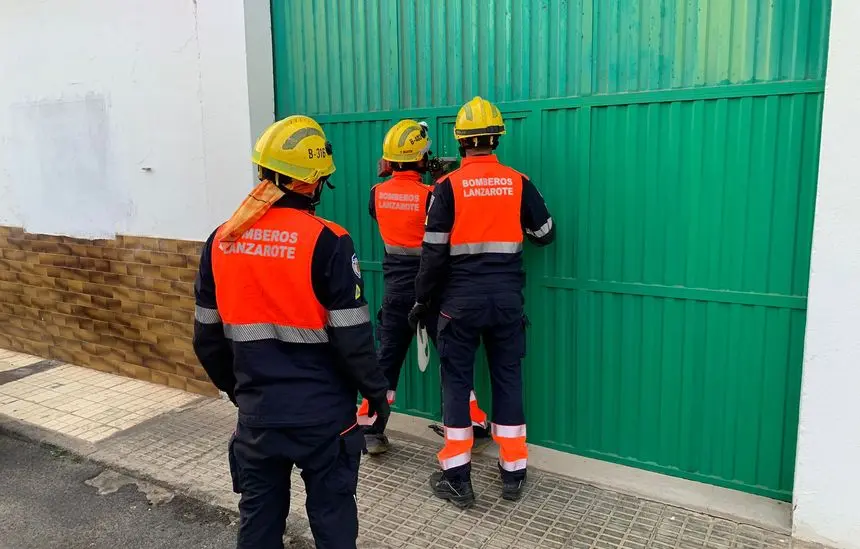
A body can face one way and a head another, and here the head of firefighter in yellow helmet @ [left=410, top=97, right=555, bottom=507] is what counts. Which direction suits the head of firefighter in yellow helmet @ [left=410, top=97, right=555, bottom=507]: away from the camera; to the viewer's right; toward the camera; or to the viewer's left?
away from the camera

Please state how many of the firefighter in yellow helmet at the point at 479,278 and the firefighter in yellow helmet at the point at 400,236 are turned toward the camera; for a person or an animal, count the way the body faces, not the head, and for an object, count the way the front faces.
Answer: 0

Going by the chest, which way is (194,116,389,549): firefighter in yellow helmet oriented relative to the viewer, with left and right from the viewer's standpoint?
facing away from the viewer and to the right of the viewer

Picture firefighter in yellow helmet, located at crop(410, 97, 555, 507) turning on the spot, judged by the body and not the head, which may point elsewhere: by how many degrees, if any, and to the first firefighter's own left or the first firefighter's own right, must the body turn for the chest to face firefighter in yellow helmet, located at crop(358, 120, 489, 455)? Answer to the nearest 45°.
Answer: approximately 45° to the first firefighter's own left

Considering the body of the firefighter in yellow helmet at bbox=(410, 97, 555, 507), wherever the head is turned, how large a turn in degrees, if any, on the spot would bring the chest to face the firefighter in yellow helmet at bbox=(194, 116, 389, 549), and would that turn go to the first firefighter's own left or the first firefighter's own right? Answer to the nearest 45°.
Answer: approximately 135° to the first firefighter's own left

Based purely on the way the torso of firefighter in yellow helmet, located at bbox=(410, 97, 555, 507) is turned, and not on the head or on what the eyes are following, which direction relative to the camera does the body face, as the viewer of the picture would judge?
away from the camera

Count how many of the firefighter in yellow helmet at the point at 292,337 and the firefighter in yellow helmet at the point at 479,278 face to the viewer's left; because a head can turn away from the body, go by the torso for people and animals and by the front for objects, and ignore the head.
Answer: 0

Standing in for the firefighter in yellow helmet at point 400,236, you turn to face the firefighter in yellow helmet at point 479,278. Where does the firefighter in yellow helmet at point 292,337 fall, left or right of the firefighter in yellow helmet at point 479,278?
right

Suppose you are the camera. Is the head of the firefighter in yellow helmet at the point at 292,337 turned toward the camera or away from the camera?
away from the camera

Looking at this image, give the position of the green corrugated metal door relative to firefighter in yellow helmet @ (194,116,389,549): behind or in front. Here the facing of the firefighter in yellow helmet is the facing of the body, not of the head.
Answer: in front

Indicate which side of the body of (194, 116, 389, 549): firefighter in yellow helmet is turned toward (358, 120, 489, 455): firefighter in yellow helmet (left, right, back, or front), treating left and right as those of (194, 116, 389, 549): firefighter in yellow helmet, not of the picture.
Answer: front

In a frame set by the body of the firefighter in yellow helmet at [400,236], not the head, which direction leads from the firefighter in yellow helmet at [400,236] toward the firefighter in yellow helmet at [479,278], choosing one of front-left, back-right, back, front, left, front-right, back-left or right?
right

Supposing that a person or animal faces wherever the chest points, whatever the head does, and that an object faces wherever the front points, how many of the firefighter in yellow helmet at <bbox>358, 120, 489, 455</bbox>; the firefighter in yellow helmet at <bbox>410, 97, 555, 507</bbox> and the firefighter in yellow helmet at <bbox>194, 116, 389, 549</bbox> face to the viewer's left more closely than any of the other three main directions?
0

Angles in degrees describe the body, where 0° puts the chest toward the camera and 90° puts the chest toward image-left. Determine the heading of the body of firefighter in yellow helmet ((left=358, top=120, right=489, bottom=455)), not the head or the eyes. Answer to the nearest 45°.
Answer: approximately 225°
